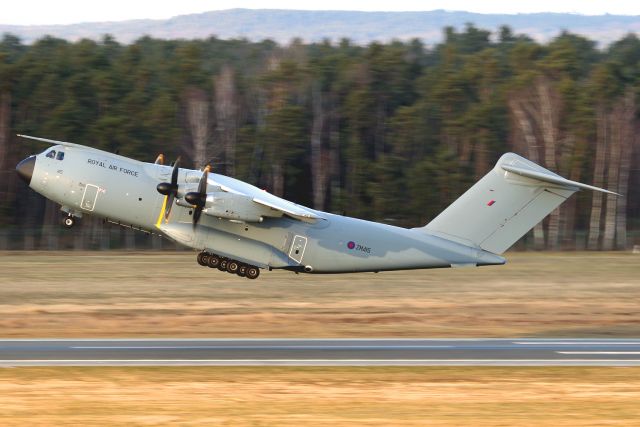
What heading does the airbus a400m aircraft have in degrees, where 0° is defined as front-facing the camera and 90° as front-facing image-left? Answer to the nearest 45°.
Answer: approximately 90°
